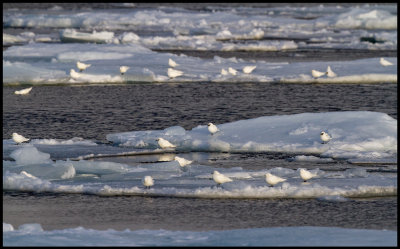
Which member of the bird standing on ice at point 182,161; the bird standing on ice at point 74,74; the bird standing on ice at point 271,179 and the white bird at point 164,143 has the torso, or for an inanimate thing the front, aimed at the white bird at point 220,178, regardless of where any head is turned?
the bird standing on ice at point 271,179

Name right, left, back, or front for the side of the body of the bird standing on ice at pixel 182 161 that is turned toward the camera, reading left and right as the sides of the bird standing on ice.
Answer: left

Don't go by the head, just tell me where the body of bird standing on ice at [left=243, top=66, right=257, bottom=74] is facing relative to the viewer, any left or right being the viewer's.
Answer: facing to the left of the viewer

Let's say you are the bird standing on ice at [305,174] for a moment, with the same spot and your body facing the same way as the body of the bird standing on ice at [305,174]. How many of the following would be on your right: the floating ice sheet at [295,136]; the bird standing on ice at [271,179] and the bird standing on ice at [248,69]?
2

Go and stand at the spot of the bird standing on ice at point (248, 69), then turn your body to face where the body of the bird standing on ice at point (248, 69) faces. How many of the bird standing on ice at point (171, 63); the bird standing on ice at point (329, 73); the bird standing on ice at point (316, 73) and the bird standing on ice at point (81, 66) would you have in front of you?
2

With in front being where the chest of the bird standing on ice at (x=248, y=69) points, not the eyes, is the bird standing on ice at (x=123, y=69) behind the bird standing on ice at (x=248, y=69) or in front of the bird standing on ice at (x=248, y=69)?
in front

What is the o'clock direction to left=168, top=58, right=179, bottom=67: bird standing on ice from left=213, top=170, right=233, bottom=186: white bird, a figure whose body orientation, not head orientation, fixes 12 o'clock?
The bird standing on ice is roughly at 3 o'clock from the white bird.

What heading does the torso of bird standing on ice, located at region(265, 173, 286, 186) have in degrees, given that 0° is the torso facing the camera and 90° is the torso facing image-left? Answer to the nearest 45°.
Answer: approximately 90°

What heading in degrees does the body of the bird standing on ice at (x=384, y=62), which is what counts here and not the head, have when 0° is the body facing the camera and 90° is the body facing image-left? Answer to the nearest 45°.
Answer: approximately 90°

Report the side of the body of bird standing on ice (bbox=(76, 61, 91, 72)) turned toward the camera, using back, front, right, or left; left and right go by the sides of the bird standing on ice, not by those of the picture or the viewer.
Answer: left

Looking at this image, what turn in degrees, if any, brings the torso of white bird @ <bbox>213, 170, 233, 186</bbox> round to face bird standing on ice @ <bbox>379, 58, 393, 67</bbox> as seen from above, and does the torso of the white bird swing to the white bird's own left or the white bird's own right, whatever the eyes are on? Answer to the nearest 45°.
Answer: approximately 90° to the white bird's own right

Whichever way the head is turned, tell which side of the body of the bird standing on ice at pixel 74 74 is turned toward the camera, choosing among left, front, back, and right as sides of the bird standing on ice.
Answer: left
